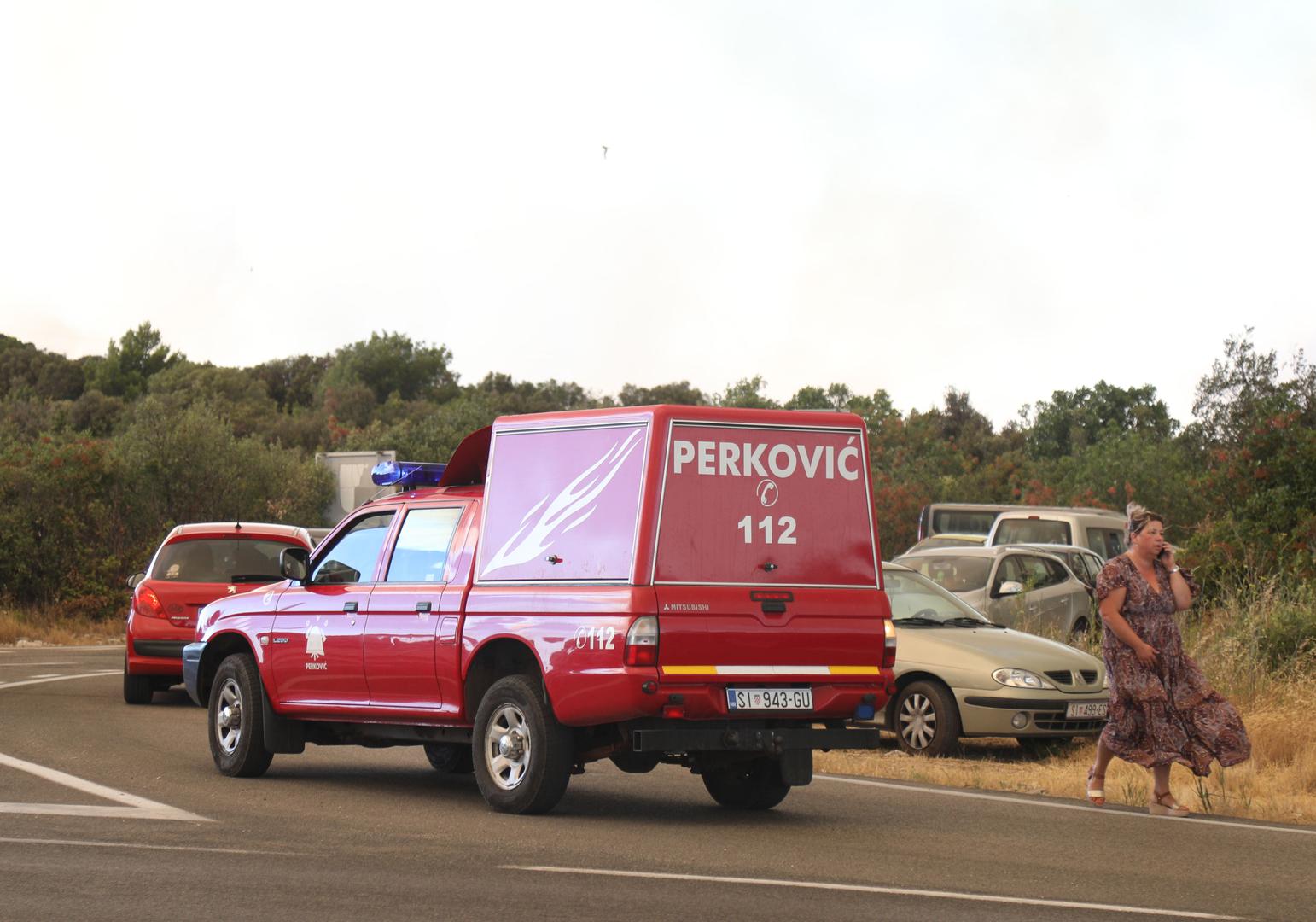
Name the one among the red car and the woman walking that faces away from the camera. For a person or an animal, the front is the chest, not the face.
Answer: the red car

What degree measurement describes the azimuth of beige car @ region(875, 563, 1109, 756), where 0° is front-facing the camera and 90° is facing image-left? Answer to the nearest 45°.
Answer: approximately 315°

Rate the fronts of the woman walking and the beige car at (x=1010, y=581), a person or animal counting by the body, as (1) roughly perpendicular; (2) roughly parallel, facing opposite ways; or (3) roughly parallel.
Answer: roughly perpendicular

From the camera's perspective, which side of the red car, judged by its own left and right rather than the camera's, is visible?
back

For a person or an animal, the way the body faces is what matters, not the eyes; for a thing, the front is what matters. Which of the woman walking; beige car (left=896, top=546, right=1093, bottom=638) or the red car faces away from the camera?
the red car

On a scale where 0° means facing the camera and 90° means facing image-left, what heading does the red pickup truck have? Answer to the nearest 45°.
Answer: approximately 135°

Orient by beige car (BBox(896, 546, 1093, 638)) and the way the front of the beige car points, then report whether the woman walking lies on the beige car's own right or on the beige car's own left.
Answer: on the beige car's own left

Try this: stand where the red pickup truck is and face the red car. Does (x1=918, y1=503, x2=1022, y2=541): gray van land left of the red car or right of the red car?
right

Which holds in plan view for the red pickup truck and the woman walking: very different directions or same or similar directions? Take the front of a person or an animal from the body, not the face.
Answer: very different directions

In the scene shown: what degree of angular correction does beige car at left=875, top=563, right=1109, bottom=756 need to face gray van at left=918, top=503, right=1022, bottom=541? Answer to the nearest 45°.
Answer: approximately 135° to its left
